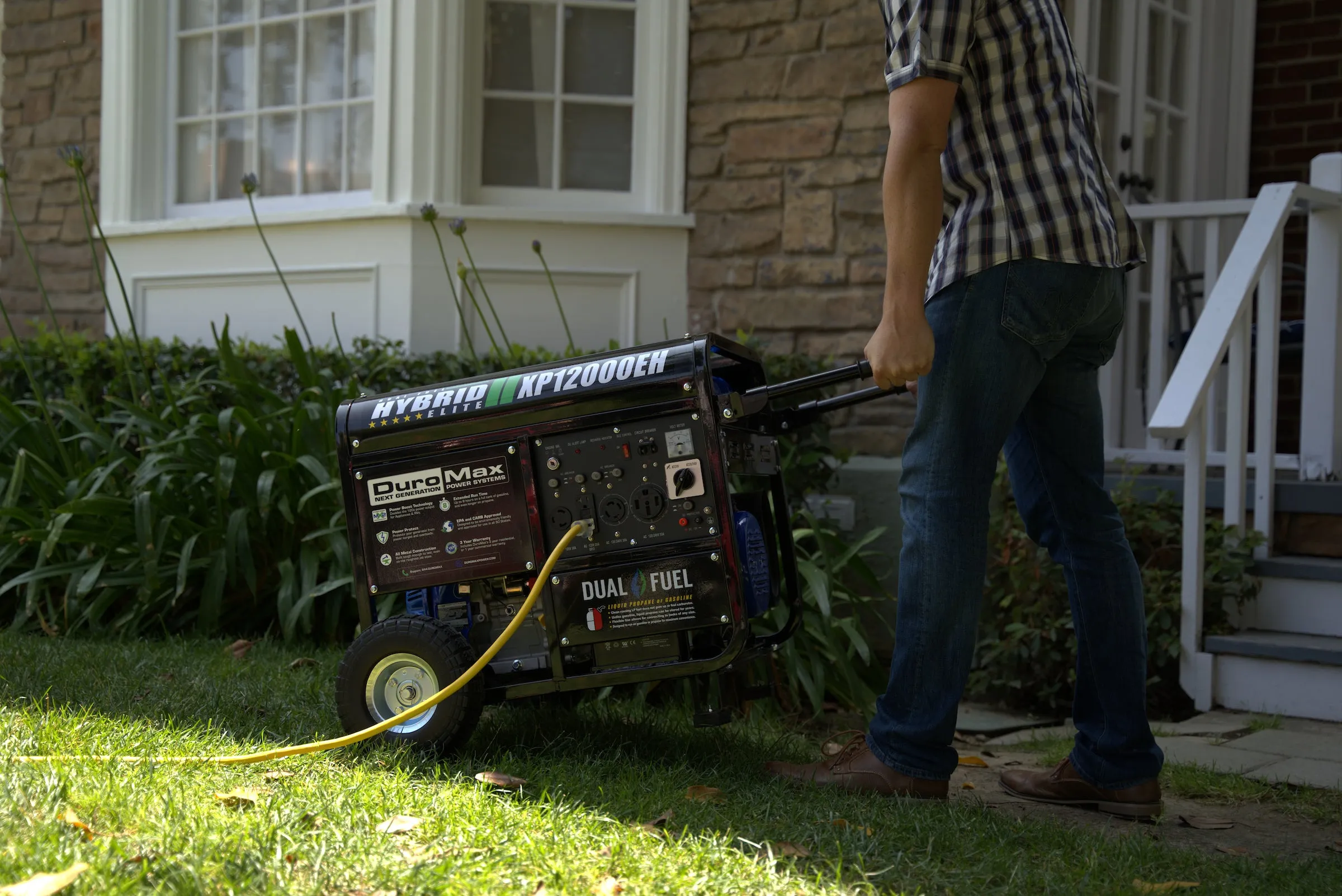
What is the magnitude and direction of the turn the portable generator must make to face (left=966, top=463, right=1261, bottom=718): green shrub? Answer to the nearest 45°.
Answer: approximately 135° to its left

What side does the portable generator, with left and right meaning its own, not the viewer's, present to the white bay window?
back

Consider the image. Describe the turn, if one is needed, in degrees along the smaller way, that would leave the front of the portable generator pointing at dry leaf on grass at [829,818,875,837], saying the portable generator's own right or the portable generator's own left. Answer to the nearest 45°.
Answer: approximately 45° to the portable generator's own left

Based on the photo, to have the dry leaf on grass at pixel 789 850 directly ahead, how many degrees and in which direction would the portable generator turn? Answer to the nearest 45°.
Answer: approximately 45° to its left

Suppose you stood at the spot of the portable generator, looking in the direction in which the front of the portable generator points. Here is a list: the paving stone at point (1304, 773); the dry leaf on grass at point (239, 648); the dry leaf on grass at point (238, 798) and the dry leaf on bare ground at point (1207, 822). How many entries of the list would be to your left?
2

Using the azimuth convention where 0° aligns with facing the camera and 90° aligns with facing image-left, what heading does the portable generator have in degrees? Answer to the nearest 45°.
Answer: approximately 0°

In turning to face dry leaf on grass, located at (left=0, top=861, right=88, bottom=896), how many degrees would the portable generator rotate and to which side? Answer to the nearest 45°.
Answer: approximately 45° to its right

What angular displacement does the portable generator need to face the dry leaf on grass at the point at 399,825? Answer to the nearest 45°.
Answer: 0° — it already faces it
